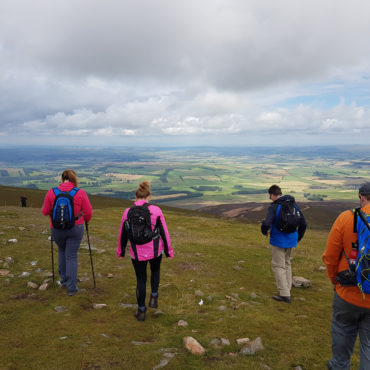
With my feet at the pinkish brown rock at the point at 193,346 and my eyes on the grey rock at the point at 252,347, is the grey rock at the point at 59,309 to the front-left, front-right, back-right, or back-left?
back-left

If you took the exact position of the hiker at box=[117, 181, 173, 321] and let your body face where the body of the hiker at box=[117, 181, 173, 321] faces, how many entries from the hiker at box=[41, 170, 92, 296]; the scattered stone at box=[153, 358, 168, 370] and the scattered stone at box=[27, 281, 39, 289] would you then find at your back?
1

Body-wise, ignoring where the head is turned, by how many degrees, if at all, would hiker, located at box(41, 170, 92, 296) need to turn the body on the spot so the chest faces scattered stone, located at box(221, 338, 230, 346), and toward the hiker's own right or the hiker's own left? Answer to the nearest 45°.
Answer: approximately 135° to the hiker's own right

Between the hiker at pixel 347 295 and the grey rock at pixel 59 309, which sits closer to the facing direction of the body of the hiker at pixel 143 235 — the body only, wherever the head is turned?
the grey rock

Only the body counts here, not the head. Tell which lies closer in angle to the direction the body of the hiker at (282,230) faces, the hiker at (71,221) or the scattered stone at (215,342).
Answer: the hiker

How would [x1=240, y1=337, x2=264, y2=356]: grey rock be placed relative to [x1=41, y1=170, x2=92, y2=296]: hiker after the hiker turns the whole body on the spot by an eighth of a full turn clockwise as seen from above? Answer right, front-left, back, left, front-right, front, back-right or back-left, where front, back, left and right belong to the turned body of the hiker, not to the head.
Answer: right

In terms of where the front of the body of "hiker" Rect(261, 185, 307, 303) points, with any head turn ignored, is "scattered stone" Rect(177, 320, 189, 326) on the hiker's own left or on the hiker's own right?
on the hiker's own left

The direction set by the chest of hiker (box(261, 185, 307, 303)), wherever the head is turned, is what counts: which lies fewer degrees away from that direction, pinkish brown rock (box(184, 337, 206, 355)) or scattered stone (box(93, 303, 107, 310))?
the scattered stone

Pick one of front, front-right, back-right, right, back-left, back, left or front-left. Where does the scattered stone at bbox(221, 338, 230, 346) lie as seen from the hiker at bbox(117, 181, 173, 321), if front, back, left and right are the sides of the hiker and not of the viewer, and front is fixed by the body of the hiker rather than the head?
back-right

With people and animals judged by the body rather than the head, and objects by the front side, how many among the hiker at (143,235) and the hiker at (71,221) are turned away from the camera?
2

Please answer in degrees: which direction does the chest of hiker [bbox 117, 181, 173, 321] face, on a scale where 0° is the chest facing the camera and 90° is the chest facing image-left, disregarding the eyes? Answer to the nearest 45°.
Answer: approximately 180°

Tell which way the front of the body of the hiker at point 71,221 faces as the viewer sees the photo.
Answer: away from the camera

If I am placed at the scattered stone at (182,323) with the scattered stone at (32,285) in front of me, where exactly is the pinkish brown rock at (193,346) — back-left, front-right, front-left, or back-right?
back-left
